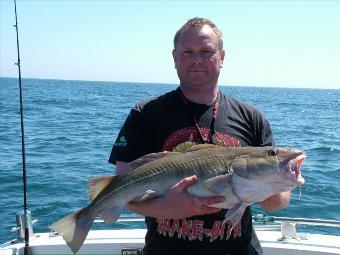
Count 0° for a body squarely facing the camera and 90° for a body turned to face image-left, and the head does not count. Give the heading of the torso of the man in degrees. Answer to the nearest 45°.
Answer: approximately 0°
